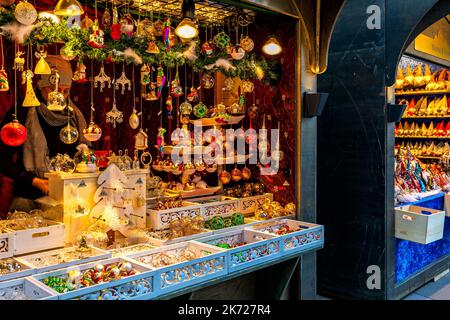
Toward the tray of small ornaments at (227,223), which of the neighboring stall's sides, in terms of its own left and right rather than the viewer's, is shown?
right

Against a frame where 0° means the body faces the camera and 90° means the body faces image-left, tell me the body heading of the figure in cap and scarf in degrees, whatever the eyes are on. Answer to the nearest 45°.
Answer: approximately 315°

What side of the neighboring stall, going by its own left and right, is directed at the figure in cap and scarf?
right

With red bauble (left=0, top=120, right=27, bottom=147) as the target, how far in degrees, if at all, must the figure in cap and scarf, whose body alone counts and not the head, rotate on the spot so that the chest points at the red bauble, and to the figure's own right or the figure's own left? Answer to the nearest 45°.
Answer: approximately 45° to the figure's own right

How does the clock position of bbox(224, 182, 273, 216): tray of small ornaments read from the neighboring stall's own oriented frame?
The tray of small ornaments is roughly at 3 o'clock from the neighboring stall.
